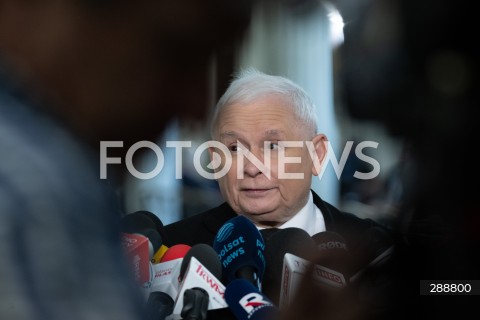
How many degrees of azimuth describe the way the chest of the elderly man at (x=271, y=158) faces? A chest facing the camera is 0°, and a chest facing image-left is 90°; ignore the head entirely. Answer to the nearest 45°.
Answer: approximately 45°

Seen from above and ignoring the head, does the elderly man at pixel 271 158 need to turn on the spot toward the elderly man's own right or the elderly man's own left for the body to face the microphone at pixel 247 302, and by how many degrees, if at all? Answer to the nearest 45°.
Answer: approximately 45° to the elderly man's own left
